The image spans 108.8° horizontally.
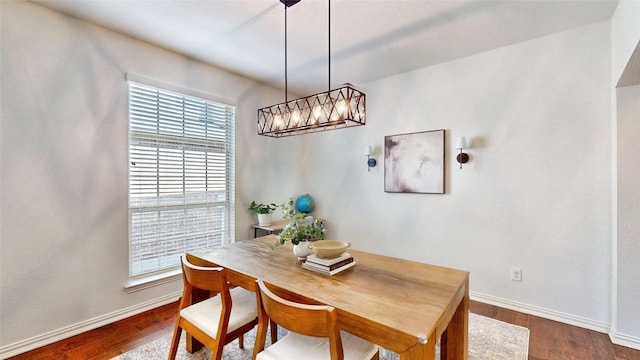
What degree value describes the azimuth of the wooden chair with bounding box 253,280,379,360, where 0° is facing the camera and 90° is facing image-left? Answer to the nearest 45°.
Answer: approximately 225°

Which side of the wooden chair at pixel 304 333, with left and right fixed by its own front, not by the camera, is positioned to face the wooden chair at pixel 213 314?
left

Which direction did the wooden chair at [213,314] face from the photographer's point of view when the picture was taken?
facing away from the viewer and to the right of the viewer

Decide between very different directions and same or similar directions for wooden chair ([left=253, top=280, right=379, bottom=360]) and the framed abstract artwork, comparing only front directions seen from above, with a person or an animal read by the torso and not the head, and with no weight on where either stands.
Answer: very different directions

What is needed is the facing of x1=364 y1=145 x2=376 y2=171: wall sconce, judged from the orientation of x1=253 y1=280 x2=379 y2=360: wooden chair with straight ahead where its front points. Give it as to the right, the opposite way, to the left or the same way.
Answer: the opposite way

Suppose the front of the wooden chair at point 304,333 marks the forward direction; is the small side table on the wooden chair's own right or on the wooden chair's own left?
on the wooden chair's own left
